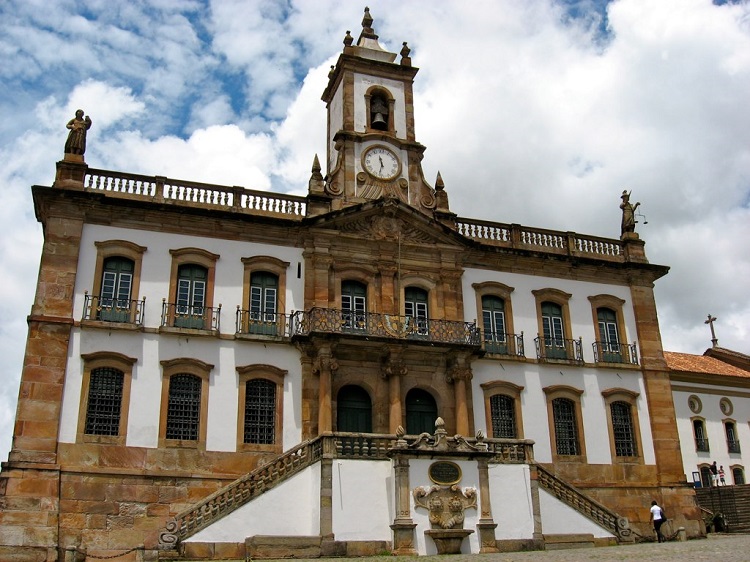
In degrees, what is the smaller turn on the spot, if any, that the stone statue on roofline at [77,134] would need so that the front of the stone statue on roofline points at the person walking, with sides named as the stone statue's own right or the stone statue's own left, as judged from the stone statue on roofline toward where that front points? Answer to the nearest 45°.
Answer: approximately 90° to the stone statue's own left

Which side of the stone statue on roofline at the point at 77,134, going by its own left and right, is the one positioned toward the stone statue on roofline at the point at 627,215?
left

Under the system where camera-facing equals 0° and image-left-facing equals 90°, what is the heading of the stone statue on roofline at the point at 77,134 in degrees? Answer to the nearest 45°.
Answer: approximately 0°
